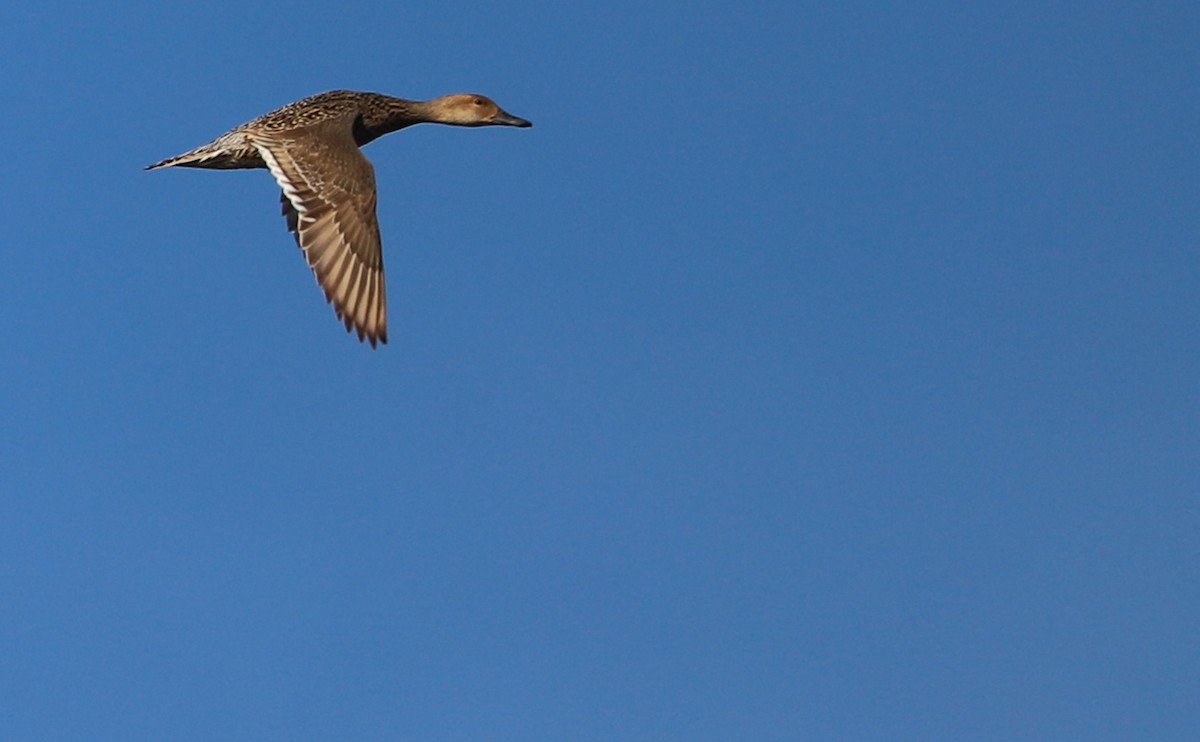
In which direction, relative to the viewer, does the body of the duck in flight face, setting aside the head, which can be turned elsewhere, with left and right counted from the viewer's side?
facing to the right of the viewer
